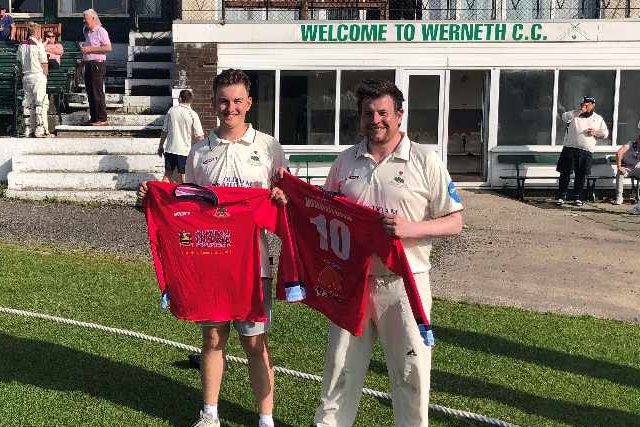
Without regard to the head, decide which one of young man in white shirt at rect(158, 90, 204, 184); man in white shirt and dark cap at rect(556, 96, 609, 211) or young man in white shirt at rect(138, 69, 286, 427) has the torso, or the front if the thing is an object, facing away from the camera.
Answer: young man in white shirt at rect(158, 90, 204, 184)

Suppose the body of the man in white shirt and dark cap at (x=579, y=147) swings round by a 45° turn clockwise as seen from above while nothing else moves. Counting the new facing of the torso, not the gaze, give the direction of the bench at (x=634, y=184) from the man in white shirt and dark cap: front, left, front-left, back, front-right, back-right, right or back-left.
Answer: back

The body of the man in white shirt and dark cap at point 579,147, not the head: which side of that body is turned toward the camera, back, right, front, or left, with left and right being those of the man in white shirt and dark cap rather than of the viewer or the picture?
front

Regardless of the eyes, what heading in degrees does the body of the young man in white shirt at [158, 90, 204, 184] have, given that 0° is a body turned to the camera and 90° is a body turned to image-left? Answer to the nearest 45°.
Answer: approximately 180°

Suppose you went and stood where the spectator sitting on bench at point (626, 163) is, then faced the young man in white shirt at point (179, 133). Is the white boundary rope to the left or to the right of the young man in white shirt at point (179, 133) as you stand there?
left

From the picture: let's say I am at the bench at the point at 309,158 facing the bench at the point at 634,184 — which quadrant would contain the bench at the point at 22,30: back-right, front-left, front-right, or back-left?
back-left

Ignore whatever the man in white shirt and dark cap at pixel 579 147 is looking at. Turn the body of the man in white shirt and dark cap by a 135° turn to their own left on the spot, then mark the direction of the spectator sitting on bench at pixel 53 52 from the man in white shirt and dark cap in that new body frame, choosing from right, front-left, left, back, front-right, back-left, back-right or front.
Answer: back-left

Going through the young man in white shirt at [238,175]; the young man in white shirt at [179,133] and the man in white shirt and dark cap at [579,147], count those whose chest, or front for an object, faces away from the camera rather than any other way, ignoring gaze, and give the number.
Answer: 1

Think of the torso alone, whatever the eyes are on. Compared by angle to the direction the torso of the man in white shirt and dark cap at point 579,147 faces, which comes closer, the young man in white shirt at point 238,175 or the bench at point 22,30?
the young man in white shirt

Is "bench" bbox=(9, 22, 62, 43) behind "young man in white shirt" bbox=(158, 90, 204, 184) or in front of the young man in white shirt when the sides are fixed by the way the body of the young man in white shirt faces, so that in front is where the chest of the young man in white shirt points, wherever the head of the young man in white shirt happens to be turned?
in front

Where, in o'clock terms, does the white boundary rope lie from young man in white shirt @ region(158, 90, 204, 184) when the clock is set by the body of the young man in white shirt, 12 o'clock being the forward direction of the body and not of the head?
The white boundary rope is roughly at 6 o'clock from the young man in white shirt.

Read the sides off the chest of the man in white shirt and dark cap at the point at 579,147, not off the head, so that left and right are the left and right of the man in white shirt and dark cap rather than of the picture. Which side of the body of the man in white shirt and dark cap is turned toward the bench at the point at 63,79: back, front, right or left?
right

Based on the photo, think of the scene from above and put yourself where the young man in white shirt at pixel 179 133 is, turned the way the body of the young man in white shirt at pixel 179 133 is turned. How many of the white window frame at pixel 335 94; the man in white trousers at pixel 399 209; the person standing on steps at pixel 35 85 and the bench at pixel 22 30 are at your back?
1
